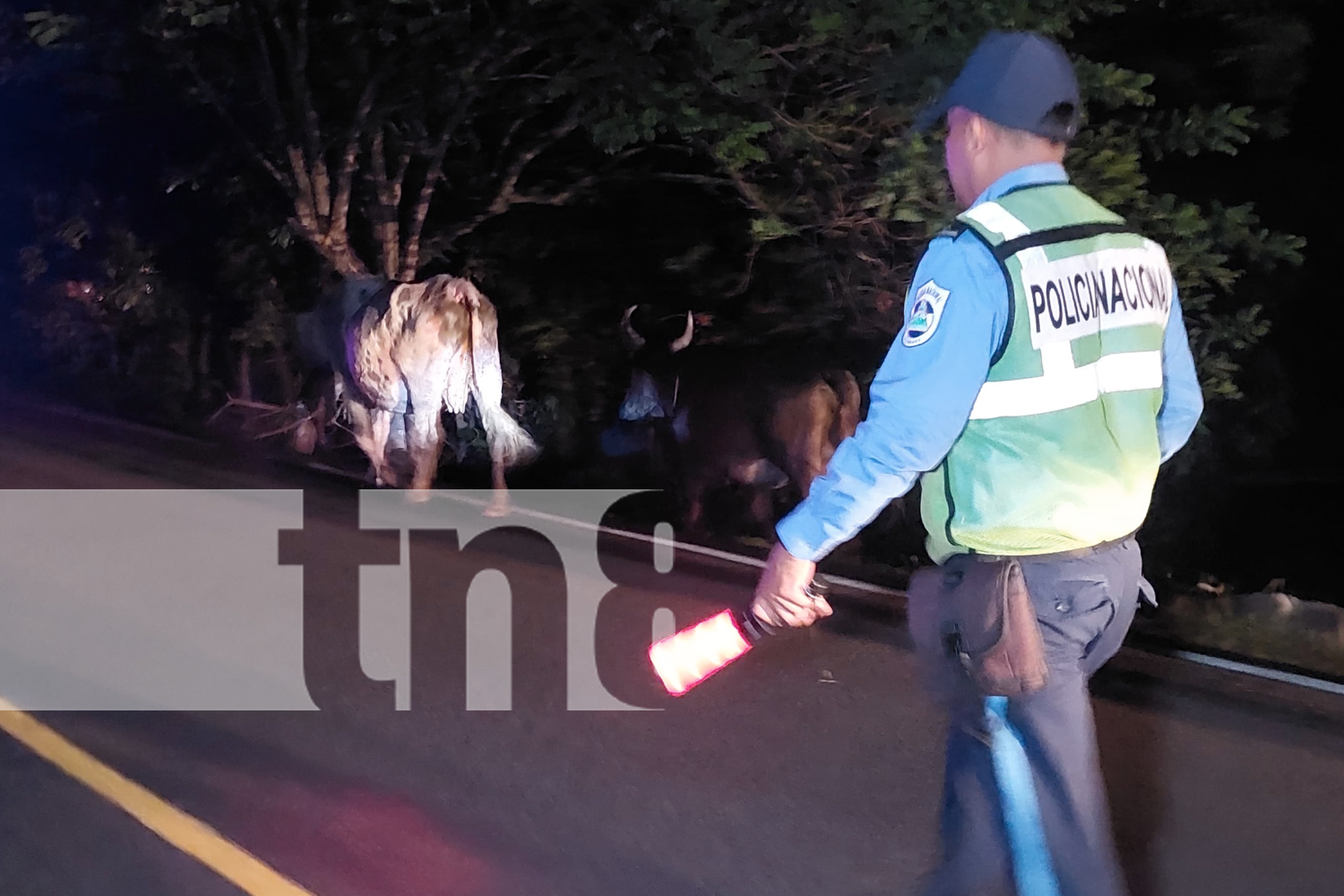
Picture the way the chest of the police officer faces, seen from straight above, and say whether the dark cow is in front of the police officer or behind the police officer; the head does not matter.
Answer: in front

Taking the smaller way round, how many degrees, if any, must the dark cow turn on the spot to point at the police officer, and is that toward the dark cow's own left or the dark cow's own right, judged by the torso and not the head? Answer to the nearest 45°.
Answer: approximately 90° to the dark cow's own left

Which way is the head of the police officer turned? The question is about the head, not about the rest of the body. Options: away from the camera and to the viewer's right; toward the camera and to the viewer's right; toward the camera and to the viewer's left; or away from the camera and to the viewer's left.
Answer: away from the camera and to the viewer's left

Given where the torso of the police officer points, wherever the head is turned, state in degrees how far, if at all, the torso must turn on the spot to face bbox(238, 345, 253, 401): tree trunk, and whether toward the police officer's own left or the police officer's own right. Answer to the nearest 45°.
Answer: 0° — they already face it

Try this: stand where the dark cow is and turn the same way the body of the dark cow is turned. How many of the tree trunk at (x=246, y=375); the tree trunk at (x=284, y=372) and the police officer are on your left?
1

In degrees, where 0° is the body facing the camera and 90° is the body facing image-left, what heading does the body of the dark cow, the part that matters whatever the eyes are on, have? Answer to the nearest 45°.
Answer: approximately 90°

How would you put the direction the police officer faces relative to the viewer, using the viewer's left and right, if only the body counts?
facing away from the viewer and to the left of the viewer

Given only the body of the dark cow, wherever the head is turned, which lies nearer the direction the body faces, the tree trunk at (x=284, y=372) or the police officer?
the tree trunk

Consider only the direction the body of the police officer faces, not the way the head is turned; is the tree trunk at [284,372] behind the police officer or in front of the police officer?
in front

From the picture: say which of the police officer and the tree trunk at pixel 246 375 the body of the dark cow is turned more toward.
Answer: the tree trunk

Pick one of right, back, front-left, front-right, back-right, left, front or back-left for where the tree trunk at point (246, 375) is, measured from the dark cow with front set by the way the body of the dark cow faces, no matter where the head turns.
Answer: front-right

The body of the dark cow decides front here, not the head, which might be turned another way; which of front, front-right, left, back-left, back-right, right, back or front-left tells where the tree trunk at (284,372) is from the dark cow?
front-right
